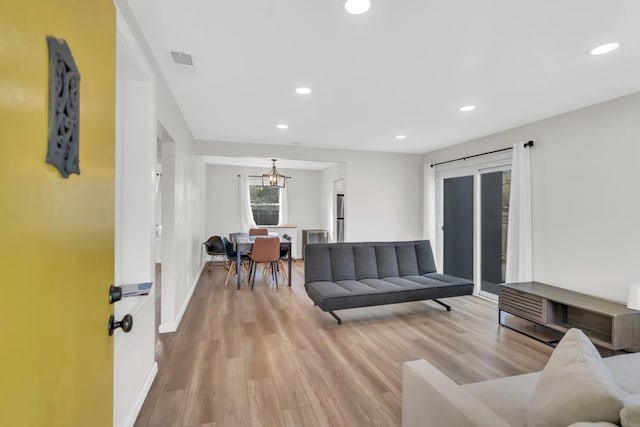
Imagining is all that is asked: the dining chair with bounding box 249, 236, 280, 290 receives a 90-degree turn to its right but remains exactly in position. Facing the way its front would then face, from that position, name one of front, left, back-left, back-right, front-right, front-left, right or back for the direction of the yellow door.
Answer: right

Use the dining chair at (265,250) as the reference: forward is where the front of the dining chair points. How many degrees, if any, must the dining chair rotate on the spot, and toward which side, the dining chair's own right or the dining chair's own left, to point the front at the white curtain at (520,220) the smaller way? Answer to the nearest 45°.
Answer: approximately 135° to the dining chair's own right

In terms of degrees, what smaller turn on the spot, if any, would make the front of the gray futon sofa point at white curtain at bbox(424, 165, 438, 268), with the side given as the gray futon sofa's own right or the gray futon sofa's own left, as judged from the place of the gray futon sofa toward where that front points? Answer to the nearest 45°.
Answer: approximately 90° to the gray futon sofa's own left

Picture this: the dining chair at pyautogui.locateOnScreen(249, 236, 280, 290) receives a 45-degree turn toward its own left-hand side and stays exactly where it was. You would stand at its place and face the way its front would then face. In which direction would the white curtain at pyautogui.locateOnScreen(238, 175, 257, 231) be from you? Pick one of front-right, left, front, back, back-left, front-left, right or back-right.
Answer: front-right

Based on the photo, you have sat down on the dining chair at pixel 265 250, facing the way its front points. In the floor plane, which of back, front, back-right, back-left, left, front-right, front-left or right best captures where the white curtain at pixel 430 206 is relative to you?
right

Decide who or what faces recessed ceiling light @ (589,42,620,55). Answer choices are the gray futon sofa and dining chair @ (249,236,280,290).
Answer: the gray futon sofa

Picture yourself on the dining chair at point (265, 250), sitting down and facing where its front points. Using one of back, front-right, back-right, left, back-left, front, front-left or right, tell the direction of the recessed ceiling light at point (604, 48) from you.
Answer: back-right

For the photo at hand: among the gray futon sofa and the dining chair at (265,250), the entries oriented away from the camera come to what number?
1

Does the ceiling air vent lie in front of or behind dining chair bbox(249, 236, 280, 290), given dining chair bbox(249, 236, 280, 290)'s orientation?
behind

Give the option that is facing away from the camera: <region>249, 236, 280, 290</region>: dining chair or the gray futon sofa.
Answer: the dining chair

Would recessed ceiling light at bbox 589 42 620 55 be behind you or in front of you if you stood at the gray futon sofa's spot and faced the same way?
in front

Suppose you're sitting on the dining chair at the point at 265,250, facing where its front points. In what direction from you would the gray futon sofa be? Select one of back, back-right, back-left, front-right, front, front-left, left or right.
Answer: back-right

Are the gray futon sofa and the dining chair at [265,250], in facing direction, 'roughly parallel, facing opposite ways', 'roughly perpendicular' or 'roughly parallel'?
roughly parallel, facing opposite ways

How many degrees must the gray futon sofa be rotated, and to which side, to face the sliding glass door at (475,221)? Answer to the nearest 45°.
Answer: approximately 90° to its left

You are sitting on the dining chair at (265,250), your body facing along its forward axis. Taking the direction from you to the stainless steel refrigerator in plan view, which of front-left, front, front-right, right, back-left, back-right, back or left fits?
front-right

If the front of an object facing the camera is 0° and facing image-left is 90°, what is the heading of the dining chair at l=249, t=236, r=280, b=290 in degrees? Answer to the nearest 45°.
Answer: approximately 180°
